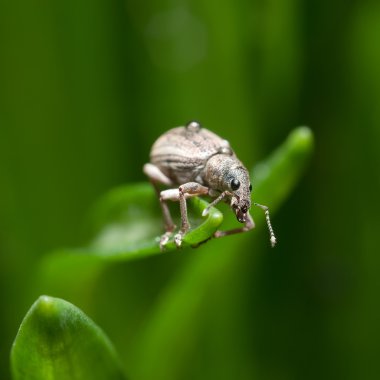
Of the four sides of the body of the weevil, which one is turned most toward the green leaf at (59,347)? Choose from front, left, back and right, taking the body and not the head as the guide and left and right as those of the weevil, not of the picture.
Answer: right

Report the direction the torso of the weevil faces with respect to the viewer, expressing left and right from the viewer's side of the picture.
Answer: facing the viewer and to the right of the viewer
